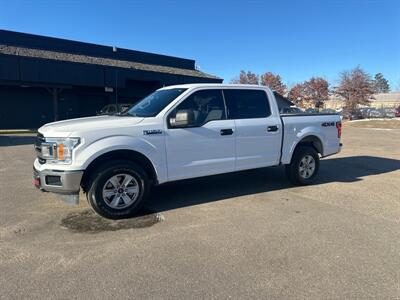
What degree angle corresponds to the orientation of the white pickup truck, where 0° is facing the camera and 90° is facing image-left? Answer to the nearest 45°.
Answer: approximately 45°

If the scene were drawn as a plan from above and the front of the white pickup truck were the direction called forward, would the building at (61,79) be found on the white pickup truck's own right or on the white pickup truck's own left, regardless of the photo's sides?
on the white pickup truck's own right
